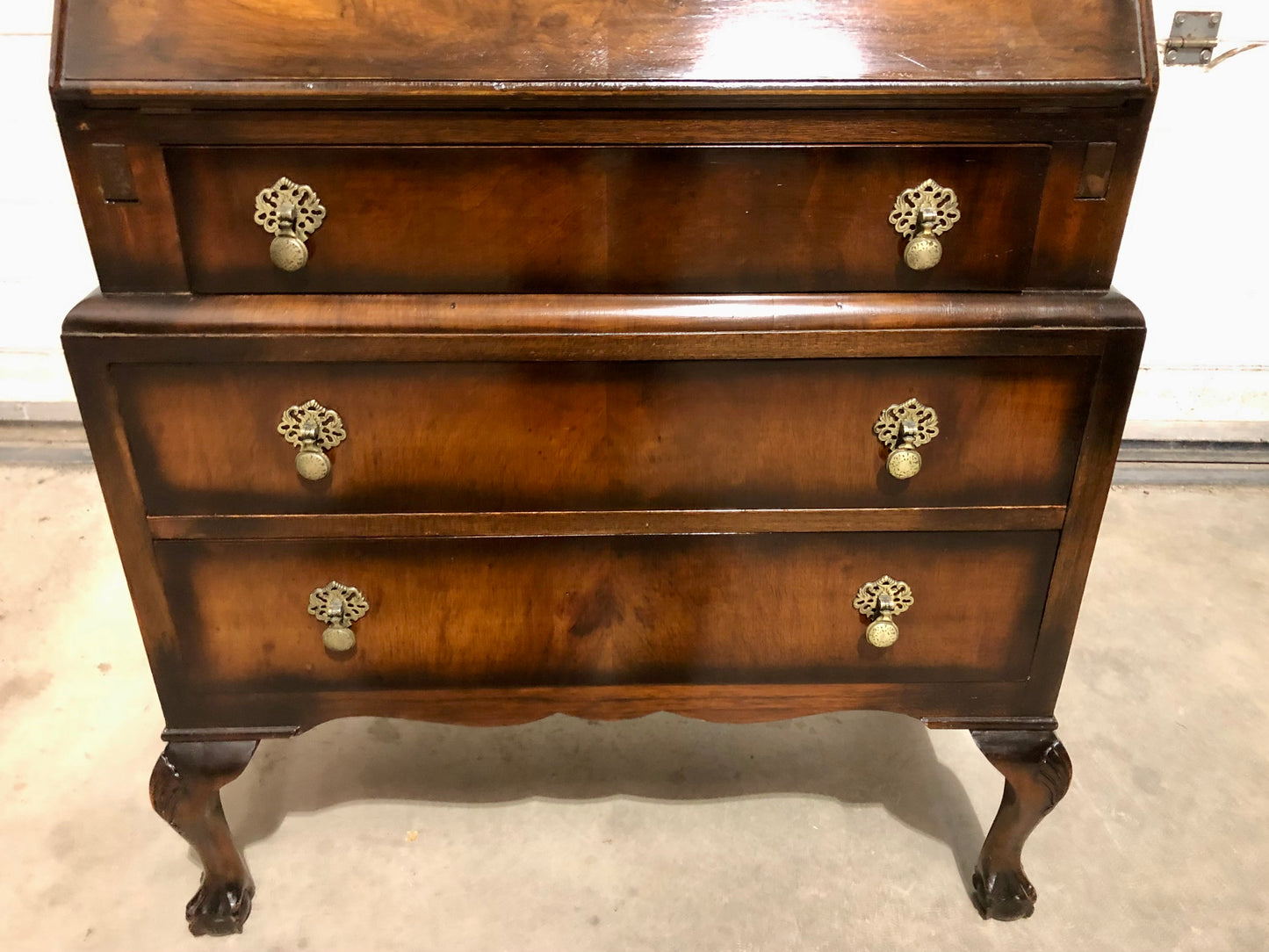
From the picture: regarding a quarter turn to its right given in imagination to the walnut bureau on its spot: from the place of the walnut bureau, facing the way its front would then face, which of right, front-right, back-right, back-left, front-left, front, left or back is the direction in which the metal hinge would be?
back-right

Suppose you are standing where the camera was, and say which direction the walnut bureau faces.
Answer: facing the viewer
